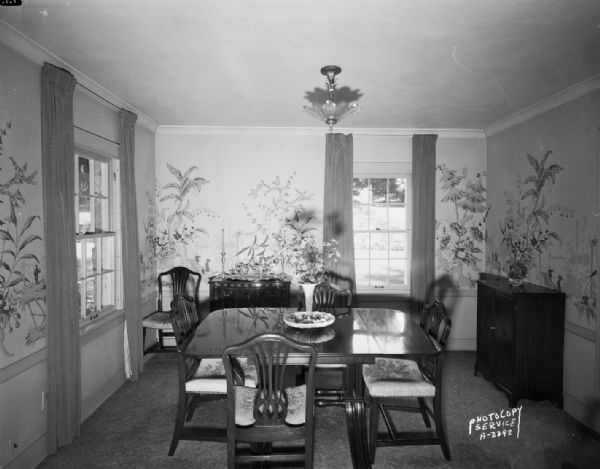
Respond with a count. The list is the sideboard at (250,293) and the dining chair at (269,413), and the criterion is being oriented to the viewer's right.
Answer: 0

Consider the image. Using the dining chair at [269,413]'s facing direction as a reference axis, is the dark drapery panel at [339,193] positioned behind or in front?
in front

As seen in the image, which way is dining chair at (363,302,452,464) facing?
to the viewer's left

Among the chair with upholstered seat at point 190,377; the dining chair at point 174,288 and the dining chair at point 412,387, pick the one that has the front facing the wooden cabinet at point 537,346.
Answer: the chair with upholstered seat

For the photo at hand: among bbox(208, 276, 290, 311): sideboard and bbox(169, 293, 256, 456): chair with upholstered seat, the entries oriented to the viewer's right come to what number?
1

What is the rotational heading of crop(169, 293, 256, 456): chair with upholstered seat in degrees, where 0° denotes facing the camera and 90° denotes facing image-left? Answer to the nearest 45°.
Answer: approximately 270°

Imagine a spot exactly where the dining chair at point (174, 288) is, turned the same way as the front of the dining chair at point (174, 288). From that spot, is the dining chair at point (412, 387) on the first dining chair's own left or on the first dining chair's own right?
on the first dining chair's own left

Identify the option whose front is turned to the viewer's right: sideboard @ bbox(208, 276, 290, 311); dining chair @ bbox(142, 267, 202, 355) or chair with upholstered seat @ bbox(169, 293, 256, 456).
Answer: the chair with upholstered seat

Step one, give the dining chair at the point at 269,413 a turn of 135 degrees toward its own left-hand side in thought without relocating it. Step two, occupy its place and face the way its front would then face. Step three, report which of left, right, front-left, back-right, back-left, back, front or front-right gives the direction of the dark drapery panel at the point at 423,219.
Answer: back

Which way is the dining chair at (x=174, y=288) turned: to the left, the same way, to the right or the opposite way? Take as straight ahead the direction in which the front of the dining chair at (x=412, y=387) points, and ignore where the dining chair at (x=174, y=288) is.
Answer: to the left

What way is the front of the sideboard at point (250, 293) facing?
toward the camera

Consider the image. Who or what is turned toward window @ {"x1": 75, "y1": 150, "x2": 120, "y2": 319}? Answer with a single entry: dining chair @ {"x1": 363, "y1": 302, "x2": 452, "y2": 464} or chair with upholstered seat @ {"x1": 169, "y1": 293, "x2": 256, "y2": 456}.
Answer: the dining chair

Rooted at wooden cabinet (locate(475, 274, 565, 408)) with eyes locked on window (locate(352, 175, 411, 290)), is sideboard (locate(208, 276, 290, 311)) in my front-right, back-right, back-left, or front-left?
front-left

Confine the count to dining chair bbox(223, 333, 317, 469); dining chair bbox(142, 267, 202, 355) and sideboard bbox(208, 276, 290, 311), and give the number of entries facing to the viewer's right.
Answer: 0

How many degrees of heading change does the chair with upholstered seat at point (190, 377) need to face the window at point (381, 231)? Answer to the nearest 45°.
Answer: approximately 45° to its left

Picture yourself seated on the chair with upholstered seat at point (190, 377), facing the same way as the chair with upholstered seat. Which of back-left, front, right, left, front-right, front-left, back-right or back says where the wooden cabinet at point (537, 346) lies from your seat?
front

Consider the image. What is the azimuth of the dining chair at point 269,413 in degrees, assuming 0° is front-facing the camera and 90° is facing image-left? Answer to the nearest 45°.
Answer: approximately 180°

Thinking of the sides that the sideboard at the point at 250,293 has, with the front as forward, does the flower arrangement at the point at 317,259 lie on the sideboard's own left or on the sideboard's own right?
on the sideboard's own left
